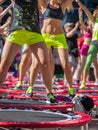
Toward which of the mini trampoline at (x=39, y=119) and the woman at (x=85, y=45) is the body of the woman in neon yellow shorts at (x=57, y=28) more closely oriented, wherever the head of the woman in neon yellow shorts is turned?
the mini trampoline

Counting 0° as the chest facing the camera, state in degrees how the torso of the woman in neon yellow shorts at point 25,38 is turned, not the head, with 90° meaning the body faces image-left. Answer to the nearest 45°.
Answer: approximately 0°

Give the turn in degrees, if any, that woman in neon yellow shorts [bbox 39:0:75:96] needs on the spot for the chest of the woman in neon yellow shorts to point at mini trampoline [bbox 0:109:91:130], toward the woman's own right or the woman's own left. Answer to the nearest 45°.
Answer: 0° — they already face it

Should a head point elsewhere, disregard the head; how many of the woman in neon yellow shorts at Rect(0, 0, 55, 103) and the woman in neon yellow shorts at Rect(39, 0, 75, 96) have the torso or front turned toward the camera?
2

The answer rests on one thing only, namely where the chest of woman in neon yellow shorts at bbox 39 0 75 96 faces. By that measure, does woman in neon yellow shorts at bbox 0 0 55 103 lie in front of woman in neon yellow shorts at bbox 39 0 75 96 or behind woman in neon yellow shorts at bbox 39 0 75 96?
in front
